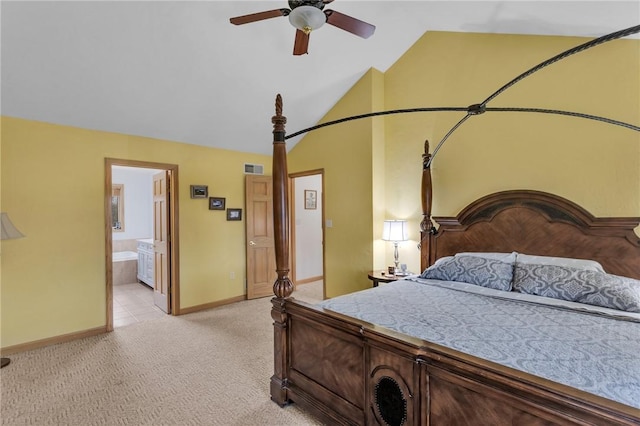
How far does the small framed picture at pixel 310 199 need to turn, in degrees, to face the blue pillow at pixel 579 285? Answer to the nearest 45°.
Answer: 0° — it already faces it

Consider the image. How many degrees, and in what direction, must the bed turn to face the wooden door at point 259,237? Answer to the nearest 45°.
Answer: approximately 90° to its right

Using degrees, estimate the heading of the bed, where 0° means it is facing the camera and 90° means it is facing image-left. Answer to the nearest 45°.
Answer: approximately 45°

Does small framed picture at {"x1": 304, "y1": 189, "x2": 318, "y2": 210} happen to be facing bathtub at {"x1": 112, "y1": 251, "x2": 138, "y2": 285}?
no

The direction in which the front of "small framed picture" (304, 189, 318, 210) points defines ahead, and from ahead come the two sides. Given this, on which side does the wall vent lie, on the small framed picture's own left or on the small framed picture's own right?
on the small framed picture's own right

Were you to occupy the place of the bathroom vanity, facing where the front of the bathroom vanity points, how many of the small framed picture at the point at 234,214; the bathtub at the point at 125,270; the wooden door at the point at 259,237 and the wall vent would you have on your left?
3

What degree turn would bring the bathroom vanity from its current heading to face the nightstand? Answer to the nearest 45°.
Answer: approximately 90° to its left

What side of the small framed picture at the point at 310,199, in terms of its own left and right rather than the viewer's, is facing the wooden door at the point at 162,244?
right

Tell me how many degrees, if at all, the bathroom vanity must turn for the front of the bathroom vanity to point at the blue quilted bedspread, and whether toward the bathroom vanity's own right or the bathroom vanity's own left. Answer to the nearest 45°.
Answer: approximately 45° to the bathroom vanity's own left

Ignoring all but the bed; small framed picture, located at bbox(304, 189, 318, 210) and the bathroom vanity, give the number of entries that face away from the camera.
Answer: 0

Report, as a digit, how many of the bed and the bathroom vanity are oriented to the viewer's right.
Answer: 0

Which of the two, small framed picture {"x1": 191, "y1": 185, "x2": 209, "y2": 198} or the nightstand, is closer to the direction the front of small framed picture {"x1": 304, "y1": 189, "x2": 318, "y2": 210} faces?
the nightstand

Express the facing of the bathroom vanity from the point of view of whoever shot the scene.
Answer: facing the viewer and to the left of the viewer

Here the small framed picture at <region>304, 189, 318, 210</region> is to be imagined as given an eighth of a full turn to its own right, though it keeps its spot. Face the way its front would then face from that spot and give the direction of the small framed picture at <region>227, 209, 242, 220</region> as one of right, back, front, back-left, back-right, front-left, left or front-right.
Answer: front-right

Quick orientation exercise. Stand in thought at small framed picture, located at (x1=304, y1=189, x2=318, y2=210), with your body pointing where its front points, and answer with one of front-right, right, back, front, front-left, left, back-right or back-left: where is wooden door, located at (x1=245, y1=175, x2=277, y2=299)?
right

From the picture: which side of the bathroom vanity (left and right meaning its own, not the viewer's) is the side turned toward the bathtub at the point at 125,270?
right

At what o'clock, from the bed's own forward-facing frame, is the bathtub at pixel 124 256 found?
The bathtub is roughly at 2 o'clock from the bed.

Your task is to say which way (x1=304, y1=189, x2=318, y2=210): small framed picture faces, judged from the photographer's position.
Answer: facing the viewer and to the right of the viewer

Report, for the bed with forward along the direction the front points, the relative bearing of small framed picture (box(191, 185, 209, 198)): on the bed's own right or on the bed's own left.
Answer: on the bed's own right
